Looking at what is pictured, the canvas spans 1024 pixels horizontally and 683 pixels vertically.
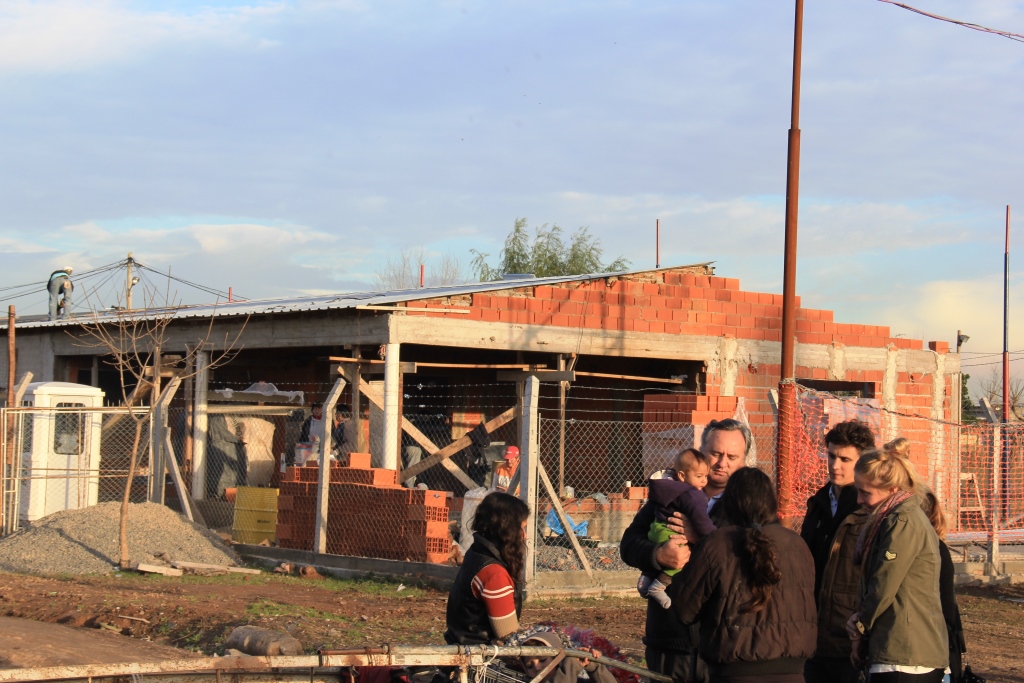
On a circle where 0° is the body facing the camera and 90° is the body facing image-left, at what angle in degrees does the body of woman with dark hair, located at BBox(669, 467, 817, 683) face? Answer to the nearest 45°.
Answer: approximately 180°

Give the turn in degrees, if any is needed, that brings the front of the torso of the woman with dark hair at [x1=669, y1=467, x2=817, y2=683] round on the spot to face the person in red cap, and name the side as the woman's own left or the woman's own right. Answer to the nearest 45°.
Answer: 0° — they already face them

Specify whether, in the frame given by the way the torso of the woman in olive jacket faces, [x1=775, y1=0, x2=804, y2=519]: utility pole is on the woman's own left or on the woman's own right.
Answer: on the woman's own right

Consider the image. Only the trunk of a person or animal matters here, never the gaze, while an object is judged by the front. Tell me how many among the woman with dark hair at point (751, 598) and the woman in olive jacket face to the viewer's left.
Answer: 1

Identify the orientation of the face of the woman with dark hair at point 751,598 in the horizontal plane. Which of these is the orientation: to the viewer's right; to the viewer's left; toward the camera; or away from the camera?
away from the camera

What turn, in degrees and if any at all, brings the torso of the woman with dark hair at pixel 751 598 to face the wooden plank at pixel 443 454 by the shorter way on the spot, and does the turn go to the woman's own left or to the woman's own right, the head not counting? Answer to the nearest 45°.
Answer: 0° — they already face it

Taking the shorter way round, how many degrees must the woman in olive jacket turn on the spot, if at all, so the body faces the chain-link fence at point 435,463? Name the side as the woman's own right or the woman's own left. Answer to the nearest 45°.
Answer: approximately 45° to the woman's own right

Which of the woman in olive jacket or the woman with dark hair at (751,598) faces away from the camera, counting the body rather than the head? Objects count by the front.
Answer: the woman with dark hair

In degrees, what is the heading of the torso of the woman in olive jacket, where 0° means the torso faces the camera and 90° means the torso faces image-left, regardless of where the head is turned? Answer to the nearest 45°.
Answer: approximately 90°

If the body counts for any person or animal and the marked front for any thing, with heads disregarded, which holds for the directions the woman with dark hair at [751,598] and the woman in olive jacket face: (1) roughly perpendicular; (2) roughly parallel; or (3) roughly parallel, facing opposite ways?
roughly perpendicular

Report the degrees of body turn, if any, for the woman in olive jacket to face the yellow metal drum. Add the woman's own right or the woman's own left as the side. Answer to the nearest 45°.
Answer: approximately 45° to the woman's own right

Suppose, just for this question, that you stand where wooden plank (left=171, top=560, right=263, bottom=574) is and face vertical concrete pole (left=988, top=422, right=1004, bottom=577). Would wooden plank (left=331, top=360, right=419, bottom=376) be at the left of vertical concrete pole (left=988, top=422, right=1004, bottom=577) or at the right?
left
